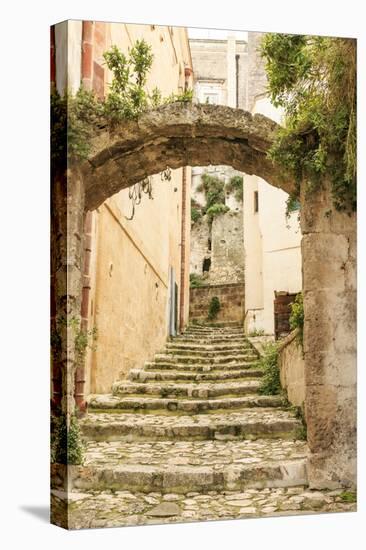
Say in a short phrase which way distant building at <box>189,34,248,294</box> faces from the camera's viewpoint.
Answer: facing the viewer

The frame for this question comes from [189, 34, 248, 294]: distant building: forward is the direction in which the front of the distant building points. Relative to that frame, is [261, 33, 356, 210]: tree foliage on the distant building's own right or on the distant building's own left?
on the distant building's own left
